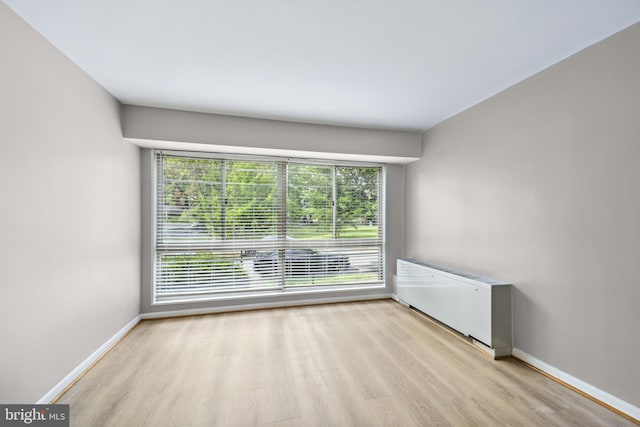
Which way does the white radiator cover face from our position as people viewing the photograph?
facing the viewer and to the left of the viewer

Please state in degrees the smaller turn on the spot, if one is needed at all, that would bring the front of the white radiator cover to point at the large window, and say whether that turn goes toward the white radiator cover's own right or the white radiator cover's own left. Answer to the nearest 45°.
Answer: approximately 45° to the white radiator cover's own right
